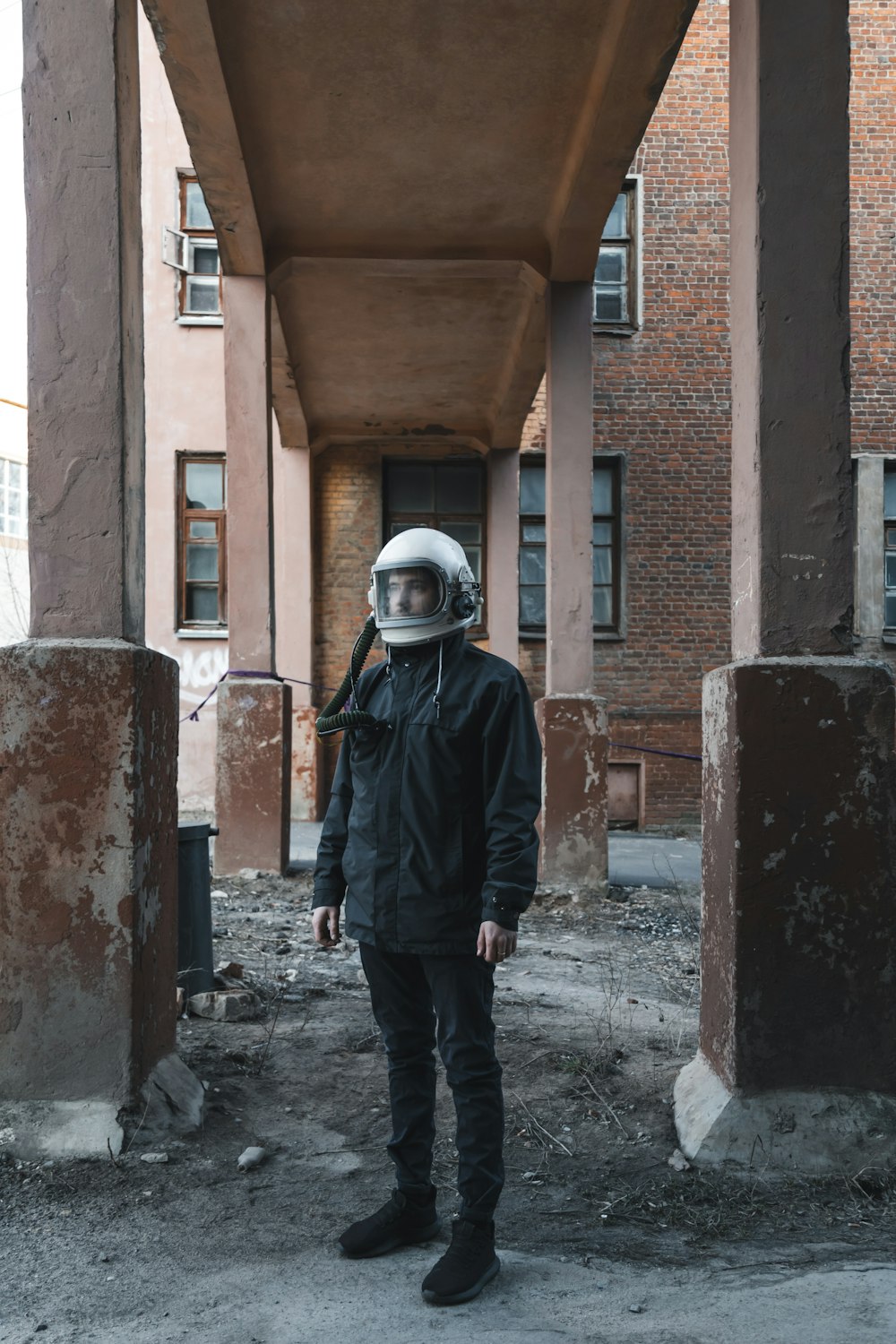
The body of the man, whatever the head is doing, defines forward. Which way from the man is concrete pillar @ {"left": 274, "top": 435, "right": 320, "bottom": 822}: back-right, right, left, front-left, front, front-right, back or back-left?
back-right

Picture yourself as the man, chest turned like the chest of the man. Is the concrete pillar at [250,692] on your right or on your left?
on your right

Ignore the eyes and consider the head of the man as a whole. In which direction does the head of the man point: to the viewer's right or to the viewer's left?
to the viewer's left

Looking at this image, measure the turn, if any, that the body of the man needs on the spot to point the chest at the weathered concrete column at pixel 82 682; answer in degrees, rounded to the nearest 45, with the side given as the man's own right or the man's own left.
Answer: approximately 90° to the man's own right

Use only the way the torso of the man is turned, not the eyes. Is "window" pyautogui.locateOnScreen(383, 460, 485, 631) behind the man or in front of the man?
behind

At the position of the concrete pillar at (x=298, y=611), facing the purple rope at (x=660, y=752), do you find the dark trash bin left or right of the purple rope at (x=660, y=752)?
right

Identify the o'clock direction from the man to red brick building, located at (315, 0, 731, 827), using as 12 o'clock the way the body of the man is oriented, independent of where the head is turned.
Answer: The red brick building is roughly at 5 o'clock from the man.

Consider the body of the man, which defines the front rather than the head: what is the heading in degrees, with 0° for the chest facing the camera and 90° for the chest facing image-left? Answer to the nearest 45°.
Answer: approximately 45°

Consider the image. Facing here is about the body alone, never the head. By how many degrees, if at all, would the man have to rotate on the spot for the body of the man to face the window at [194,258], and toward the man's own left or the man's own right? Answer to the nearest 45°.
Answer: approximately 135° to the man's own right

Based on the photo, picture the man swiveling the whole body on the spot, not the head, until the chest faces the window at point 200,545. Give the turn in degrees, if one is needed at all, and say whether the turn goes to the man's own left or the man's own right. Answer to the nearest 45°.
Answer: approximately 135° to the man's own right
